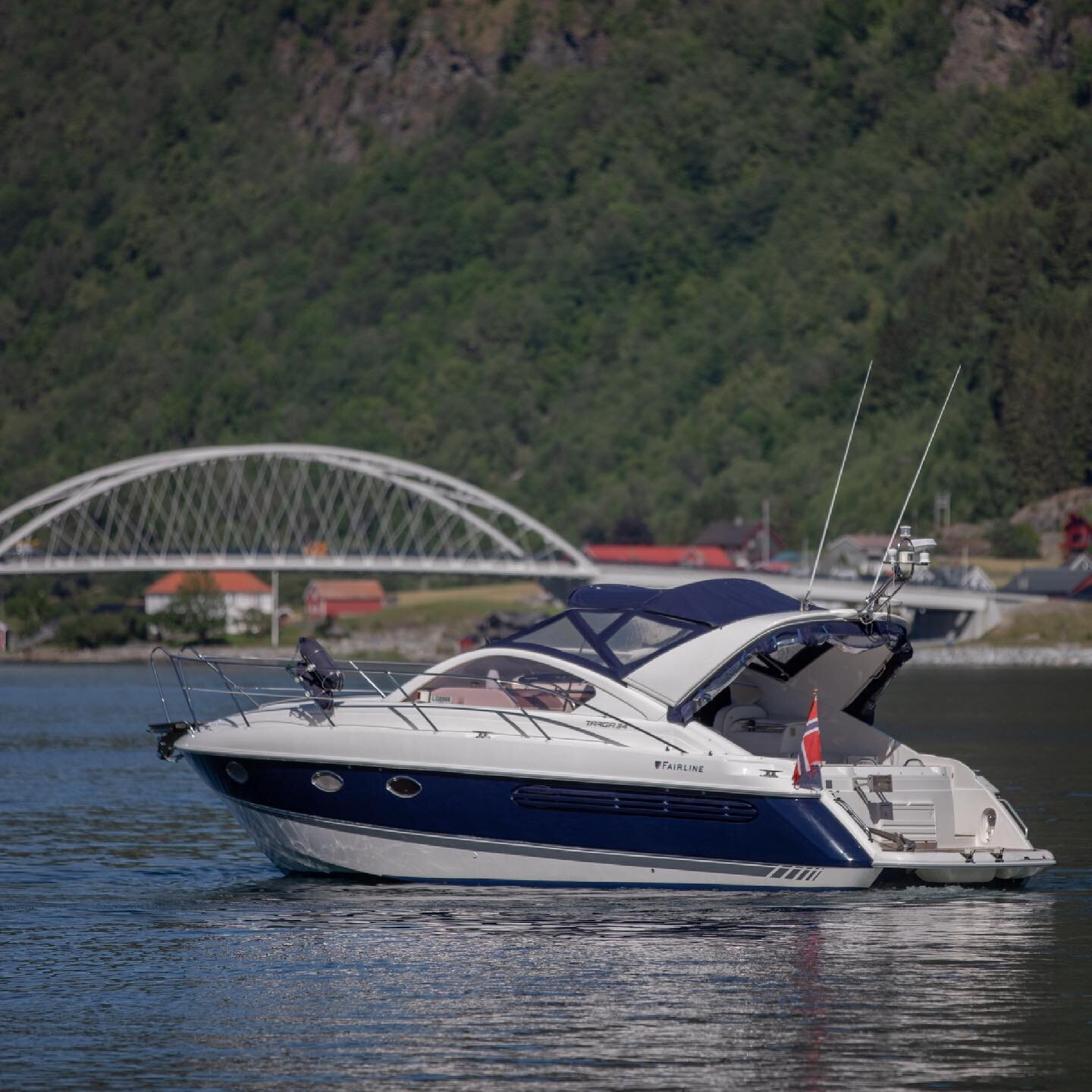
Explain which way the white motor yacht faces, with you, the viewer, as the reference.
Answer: facing away from the viewer and to the left of the viewer
